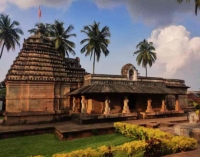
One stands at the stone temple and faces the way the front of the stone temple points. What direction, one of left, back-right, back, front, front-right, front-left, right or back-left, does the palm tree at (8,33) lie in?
back-left

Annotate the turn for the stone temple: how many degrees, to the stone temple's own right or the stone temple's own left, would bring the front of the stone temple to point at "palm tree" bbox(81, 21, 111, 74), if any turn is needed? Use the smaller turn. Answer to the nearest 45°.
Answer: approximately 90° to the stone temple's own left

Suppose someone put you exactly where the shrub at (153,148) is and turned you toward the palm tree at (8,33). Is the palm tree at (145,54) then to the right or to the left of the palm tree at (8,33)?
right

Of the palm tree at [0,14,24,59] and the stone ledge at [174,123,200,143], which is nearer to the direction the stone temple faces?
the stone ledge

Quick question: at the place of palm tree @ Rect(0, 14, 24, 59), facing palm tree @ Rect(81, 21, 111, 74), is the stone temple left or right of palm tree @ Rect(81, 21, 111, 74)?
right

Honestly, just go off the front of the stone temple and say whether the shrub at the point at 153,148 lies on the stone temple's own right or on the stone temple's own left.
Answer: on the stone temple's own right

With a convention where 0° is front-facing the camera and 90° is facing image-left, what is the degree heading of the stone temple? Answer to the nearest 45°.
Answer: approximately 270°

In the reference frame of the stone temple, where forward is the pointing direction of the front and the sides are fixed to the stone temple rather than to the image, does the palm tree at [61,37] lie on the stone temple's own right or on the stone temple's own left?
on the stone temple's own left

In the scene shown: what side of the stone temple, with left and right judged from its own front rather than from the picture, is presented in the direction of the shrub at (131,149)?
right
